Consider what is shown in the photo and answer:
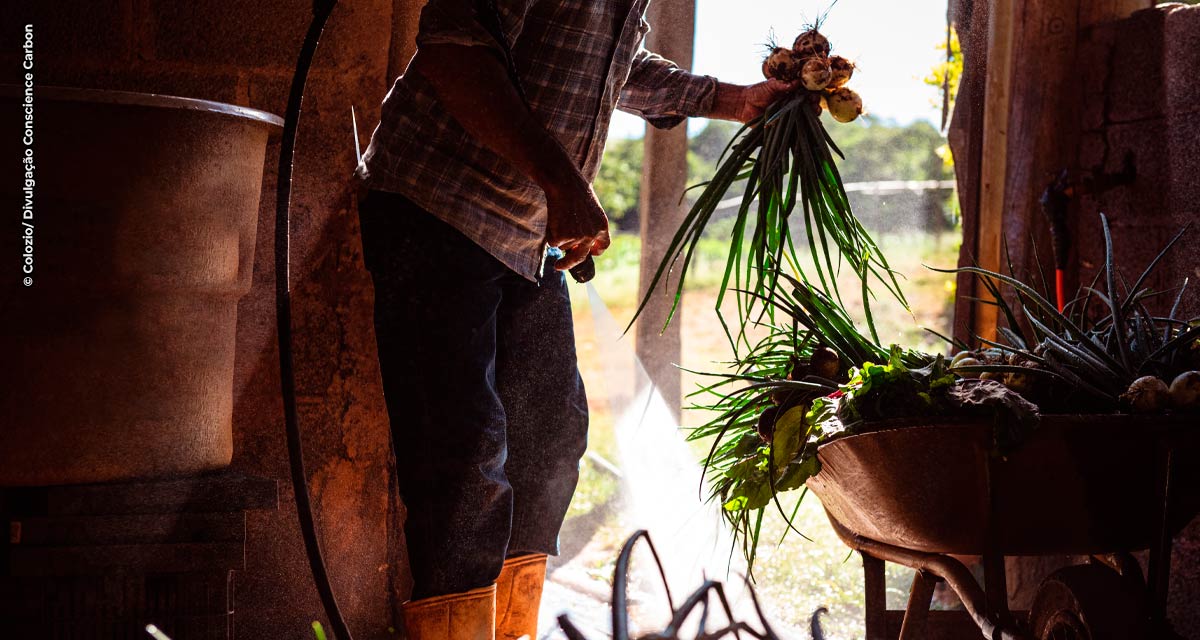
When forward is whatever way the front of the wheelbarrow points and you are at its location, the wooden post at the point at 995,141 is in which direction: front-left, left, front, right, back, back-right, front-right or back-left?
back-left

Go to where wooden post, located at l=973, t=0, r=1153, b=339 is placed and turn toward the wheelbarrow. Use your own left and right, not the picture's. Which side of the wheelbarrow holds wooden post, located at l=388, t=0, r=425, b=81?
right

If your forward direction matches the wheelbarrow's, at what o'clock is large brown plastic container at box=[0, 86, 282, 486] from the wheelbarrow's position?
The large brown plastic container is roughly at 4 o'clock from the wheelbarrow.

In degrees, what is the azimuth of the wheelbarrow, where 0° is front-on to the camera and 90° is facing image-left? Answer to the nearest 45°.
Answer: approximately 315°

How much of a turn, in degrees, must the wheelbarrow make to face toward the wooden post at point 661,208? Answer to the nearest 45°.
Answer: approximately 180°
